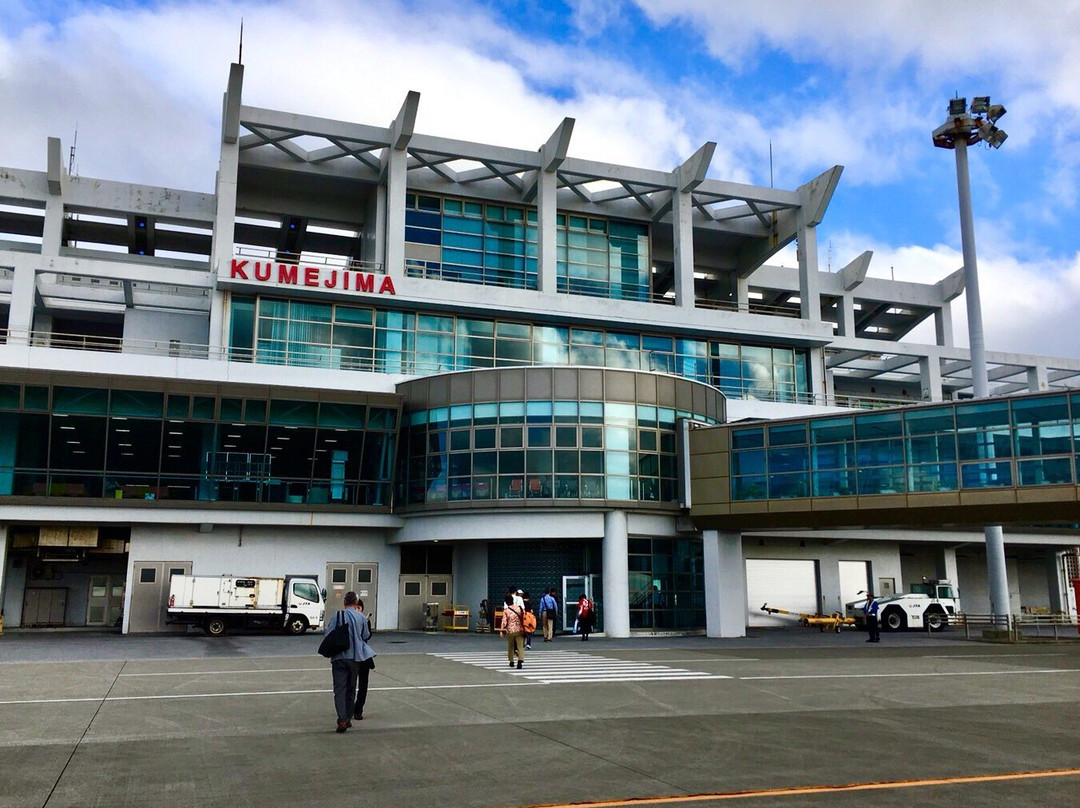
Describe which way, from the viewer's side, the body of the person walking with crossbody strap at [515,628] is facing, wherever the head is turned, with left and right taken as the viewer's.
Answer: facing away from the viewer

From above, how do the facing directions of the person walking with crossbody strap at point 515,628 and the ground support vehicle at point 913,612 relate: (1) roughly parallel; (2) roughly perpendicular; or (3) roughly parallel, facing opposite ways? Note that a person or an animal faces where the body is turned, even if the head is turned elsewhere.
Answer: roughly perpendicular

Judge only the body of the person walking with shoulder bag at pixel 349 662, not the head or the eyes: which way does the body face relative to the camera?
away from the camera

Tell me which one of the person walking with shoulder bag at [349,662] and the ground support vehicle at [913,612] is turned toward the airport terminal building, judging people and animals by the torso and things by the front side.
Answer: the person walking with shoulder bag

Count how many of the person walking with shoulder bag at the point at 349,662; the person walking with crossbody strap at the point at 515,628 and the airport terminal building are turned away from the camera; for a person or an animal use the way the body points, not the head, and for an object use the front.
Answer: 2

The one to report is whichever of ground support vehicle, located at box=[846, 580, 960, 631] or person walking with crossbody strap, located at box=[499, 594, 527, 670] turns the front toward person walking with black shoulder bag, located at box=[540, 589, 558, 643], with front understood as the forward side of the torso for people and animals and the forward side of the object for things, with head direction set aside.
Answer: person walking with crossbody strap, located at box=[499, 594, 527, 670]

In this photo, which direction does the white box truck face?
to the viewer's right

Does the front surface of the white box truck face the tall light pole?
yes

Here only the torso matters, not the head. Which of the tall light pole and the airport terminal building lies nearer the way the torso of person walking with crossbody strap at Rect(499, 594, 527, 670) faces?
the airport terminal building
